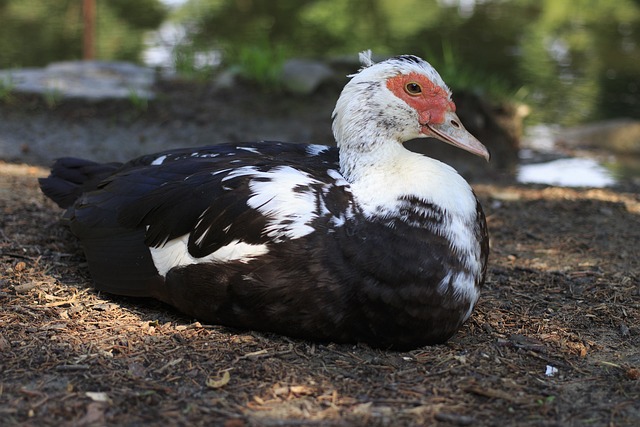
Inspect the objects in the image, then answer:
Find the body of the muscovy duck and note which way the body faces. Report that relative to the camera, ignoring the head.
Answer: to the viewer's right

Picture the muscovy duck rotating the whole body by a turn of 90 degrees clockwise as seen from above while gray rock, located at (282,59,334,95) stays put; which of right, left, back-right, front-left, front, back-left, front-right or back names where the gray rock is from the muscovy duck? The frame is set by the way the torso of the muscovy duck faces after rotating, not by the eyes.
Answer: back

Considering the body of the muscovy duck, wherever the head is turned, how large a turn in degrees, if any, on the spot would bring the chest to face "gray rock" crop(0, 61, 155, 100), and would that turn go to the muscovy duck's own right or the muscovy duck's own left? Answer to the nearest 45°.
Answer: approximately 90° to the muscovy duck's own left
